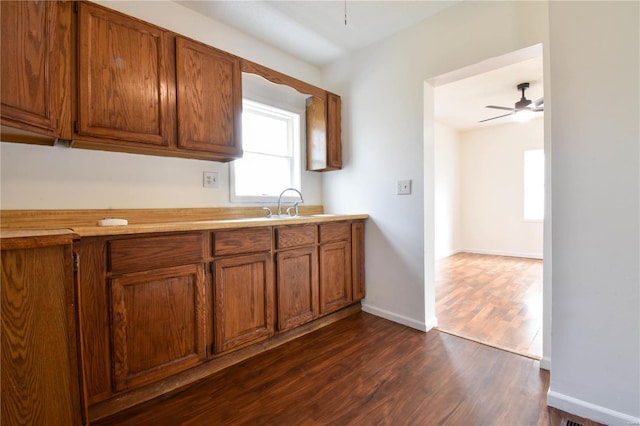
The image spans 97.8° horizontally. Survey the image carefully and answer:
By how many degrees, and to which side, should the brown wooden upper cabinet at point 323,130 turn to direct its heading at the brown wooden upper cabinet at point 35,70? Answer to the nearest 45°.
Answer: approximately 90° to its right

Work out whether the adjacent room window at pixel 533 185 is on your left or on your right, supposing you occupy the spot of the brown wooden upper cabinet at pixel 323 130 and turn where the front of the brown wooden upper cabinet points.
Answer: on your left

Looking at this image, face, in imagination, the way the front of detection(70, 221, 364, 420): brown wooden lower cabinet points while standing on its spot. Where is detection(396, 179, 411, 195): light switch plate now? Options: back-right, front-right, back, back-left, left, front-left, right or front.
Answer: front-left

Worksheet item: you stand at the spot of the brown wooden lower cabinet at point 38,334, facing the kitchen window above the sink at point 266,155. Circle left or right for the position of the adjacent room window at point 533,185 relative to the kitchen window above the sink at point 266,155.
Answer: right

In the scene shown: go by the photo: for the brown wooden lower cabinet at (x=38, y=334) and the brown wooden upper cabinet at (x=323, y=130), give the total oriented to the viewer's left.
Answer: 0

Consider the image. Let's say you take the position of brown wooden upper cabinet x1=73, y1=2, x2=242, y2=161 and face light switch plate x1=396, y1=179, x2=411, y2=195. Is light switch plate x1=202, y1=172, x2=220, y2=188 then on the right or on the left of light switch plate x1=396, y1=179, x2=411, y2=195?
left

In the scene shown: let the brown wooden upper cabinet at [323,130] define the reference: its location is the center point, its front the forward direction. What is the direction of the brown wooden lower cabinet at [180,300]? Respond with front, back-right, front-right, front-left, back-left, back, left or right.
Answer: right

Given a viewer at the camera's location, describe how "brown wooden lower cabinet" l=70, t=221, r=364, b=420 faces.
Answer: facing the viewer and to the right of the viewer
